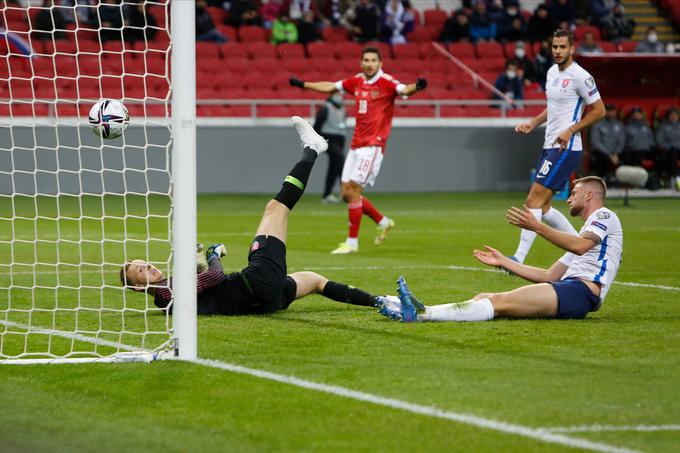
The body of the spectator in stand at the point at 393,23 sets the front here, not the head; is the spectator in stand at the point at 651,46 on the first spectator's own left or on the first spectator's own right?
on the first spectator's own left

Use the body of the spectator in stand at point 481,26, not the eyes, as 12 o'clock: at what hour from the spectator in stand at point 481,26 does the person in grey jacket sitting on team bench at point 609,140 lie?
the person in grey jacket sitting on team bench at point 609,140 is roughly at 11 o'clock from the spectator in stand at point 481,26.

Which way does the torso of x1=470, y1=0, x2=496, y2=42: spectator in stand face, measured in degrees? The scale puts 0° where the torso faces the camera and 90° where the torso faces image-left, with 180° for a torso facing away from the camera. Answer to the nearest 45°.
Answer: approximately 0°

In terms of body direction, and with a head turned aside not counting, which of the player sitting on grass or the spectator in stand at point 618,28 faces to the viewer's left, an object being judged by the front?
the player sitting on grass

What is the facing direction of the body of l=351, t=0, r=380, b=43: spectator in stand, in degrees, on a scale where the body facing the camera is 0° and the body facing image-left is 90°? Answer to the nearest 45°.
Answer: approximately 0°

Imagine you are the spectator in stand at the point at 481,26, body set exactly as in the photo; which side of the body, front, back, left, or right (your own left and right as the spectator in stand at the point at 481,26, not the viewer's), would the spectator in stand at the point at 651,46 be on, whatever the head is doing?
left

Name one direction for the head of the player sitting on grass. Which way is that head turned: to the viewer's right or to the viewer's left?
to the viewer's left

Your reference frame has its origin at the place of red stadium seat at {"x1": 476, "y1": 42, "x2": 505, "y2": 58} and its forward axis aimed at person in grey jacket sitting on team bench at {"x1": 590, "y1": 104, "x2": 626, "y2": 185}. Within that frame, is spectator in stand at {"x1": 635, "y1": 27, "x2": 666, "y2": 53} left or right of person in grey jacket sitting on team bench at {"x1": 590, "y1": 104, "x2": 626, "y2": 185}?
left

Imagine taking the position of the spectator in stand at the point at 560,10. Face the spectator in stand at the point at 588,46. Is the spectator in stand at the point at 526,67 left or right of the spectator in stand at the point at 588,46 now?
right
